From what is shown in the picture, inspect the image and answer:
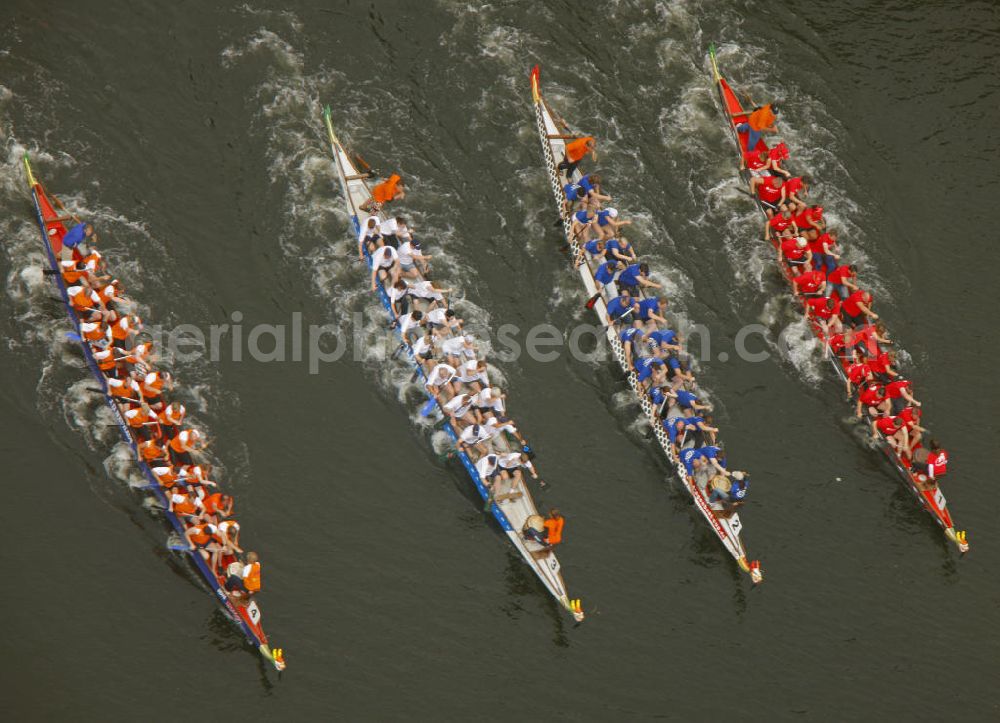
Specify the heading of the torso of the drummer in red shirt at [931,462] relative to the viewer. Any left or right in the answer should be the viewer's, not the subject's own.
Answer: facing away from the viewer and to the left of the viewer

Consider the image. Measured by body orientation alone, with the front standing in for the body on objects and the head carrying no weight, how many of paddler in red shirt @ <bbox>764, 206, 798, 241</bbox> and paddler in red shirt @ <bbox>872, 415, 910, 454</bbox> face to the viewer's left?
0

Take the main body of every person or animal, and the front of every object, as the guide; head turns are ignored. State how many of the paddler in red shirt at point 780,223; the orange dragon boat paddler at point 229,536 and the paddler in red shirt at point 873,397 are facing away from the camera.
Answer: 0

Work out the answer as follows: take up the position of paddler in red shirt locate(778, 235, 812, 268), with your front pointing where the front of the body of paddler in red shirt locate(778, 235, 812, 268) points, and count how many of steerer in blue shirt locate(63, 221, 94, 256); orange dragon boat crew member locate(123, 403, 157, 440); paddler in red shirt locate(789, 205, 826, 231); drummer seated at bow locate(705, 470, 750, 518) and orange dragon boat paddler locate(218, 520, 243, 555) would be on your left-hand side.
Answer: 1
